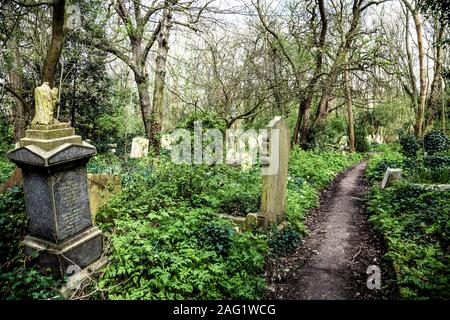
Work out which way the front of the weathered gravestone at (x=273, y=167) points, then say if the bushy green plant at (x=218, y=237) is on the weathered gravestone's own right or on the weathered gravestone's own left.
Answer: on the weathered gravestone's own left

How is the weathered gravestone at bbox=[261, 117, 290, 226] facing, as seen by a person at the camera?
facing to the left of the viewer

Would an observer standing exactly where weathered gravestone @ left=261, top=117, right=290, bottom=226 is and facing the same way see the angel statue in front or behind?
in front

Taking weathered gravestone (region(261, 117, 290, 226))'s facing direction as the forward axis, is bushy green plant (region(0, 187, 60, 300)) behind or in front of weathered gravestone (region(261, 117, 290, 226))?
in front
